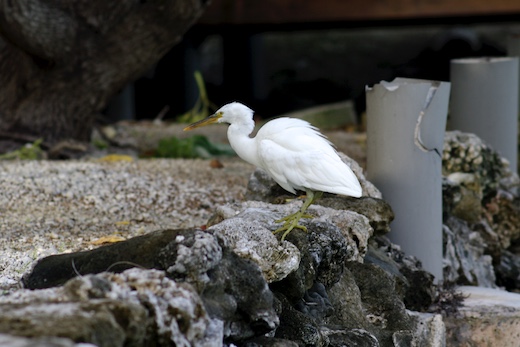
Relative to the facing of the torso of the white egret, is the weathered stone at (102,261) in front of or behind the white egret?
in front

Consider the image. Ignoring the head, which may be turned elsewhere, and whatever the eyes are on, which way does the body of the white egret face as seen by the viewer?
to the viewer's left

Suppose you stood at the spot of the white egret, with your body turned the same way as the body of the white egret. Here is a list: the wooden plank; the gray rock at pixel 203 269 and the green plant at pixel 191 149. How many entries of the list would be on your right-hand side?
2

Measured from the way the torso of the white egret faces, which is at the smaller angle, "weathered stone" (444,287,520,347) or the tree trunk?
the tree trunk

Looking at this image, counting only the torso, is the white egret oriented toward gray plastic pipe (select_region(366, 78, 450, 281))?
no

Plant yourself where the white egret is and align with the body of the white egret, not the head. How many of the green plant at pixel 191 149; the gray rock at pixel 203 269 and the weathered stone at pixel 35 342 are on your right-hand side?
1

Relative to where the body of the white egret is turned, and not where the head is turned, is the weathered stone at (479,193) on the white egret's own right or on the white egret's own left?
on the white egret's own right

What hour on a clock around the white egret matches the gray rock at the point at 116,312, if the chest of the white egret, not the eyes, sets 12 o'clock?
The gray rock is roughly at 10 o'clock from the white egret.

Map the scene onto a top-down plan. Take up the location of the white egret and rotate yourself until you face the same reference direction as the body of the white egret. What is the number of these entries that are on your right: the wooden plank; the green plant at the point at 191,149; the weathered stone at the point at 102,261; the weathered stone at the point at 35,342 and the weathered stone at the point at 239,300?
2

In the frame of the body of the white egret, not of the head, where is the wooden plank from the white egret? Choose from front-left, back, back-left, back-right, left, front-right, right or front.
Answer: right

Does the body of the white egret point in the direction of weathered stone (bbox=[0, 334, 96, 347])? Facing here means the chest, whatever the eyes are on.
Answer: no

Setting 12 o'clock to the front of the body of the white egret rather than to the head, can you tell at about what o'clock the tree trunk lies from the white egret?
The tree trunk is roughly at 2 o'clock from the white egret.

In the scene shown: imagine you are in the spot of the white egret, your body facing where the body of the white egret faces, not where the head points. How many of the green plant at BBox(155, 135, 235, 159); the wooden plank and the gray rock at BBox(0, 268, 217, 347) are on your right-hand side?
2

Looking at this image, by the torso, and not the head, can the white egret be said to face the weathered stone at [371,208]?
no
